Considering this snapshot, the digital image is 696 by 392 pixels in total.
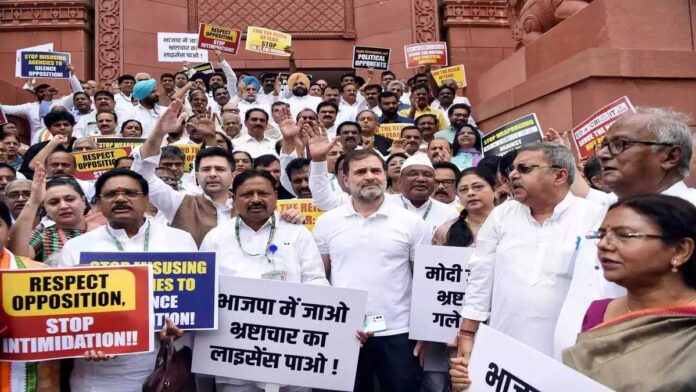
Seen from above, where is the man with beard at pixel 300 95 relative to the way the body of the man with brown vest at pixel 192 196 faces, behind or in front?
behind

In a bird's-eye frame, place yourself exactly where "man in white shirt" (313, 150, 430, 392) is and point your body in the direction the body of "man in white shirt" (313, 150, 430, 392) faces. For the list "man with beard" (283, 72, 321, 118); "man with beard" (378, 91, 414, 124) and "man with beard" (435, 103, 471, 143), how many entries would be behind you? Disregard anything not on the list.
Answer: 3

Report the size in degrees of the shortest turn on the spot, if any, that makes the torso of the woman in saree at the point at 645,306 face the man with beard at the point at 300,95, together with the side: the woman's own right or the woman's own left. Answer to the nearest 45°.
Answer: approximately 90° to the woman's own right

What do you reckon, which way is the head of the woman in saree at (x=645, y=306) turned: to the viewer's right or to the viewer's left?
to the viewer's left

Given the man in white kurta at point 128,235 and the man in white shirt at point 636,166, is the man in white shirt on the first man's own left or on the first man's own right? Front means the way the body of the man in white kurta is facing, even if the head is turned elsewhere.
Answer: on the first man's own left

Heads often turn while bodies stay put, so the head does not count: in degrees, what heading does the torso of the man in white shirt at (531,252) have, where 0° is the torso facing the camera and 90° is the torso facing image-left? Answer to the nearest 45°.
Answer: approximately 45°

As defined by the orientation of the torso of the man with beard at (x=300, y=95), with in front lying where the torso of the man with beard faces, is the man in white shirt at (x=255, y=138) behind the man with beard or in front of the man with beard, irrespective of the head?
in front
